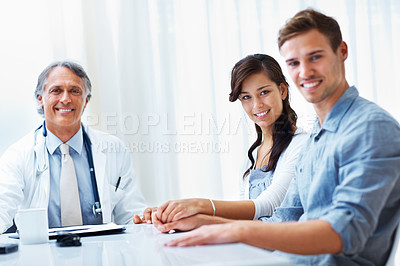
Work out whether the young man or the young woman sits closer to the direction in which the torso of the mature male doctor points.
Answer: the young man

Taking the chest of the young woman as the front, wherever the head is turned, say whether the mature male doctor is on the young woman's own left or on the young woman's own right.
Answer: on the young woman's own right

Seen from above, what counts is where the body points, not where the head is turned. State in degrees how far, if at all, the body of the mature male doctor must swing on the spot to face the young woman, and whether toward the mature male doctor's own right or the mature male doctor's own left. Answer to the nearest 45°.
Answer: approximately 45° to the mature male doctor's own left

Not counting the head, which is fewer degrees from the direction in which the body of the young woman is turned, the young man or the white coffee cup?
the white coffee cup

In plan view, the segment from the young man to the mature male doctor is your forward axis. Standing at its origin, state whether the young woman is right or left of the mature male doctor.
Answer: right

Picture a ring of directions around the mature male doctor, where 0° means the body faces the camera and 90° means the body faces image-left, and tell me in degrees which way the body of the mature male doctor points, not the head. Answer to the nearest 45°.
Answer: approximately 0°

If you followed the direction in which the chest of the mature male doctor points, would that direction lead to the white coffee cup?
yes

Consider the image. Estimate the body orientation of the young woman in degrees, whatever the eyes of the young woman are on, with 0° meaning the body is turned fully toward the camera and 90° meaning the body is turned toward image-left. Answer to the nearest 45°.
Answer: approximately 45°
